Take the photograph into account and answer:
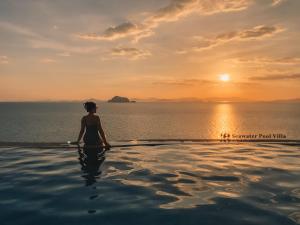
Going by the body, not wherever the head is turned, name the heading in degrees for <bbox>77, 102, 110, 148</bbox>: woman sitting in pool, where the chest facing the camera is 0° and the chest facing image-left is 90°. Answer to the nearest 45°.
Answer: approximately 180°
